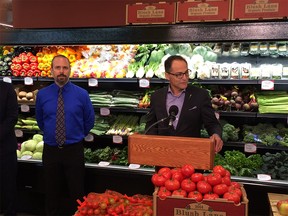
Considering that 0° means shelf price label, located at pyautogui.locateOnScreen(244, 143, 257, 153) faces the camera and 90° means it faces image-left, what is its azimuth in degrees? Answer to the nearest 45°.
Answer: approximately 0°

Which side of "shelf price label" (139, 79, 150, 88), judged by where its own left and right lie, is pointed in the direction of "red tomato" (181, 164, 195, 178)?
front

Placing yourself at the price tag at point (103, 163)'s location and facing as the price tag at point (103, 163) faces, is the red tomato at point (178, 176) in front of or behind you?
in front

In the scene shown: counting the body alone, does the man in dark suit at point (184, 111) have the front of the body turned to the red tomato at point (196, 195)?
yes

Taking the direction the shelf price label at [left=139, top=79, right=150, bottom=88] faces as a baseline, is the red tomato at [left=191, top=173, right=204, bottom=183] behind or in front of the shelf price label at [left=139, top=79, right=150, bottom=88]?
in front

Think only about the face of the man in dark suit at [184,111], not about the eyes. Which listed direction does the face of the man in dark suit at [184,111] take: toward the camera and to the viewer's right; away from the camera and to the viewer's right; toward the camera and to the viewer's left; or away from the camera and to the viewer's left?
toward the camera and to the viewer's right

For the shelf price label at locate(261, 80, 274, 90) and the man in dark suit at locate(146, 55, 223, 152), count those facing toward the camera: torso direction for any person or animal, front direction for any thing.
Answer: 2

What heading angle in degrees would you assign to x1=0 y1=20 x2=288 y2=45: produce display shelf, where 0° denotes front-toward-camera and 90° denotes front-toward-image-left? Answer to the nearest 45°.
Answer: approximately 0°

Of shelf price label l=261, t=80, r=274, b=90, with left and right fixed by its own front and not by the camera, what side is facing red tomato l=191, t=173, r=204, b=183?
front

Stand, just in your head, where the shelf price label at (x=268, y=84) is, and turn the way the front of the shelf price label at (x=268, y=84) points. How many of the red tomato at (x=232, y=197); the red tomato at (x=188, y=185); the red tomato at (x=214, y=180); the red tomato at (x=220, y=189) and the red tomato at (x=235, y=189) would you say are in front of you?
5
